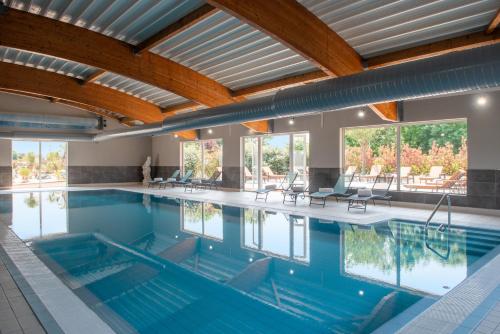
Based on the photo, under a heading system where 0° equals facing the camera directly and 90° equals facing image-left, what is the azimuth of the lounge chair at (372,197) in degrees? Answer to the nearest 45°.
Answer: approximately 45°

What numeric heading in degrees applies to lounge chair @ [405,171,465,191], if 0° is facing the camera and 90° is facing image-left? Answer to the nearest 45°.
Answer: approximately 90°

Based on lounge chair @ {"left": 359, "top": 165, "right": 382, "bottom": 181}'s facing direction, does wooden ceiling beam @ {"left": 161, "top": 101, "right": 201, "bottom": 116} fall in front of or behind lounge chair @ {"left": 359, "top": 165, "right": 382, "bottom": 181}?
in front

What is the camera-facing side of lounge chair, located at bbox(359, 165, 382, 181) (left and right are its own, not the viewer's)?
left
